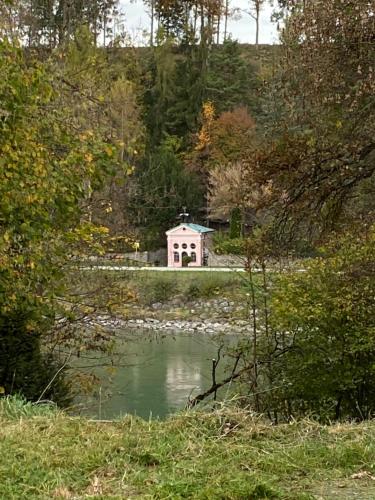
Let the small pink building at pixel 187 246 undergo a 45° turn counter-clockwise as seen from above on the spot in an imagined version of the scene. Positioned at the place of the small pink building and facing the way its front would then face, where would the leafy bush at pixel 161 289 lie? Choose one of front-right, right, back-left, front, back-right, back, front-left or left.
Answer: front-right

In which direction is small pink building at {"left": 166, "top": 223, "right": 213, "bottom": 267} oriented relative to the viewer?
toward the camera

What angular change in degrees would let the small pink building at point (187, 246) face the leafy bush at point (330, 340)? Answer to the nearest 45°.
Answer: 0° — it already faces it
